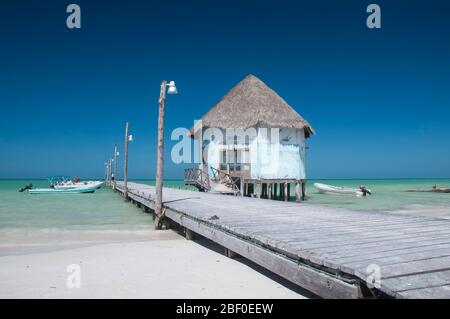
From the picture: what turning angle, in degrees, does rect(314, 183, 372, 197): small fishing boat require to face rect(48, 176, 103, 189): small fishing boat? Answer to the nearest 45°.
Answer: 0° — it already faces it

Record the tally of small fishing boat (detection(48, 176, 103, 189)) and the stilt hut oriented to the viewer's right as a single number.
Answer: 1

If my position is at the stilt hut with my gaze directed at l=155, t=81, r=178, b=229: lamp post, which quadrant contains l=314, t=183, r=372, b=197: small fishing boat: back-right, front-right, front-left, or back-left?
back-left

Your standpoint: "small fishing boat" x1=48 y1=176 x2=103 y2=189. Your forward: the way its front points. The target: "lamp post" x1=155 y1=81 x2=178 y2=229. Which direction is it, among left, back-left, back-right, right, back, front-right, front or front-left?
right

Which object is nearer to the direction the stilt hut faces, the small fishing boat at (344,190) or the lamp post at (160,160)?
the lamp post

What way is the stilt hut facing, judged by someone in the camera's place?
facing the viewer and to the left of the viewer

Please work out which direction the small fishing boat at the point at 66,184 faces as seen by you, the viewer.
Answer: facing to the right of the viewer

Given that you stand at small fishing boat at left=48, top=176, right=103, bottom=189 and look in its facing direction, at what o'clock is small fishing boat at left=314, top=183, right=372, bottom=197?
small fishing boat at left=314, top=183, right=372, bottom=197 is roughly at 1 o'clock from small fishing boat at left=48, top=176, right=103, bottom=189.

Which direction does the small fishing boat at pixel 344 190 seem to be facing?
to the viewer's left

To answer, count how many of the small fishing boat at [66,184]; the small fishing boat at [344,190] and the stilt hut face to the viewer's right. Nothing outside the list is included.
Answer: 1

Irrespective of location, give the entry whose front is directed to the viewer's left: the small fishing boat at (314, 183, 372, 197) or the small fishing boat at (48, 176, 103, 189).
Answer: the small fishing boat at (314, 183, 372, 197)

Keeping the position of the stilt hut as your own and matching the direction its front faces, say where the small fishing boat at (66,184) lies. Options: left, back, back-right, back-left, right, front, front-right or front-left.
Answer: right

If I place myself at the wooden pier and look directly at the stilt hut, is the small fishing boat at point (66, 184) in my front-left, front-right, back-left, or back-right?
front-left
